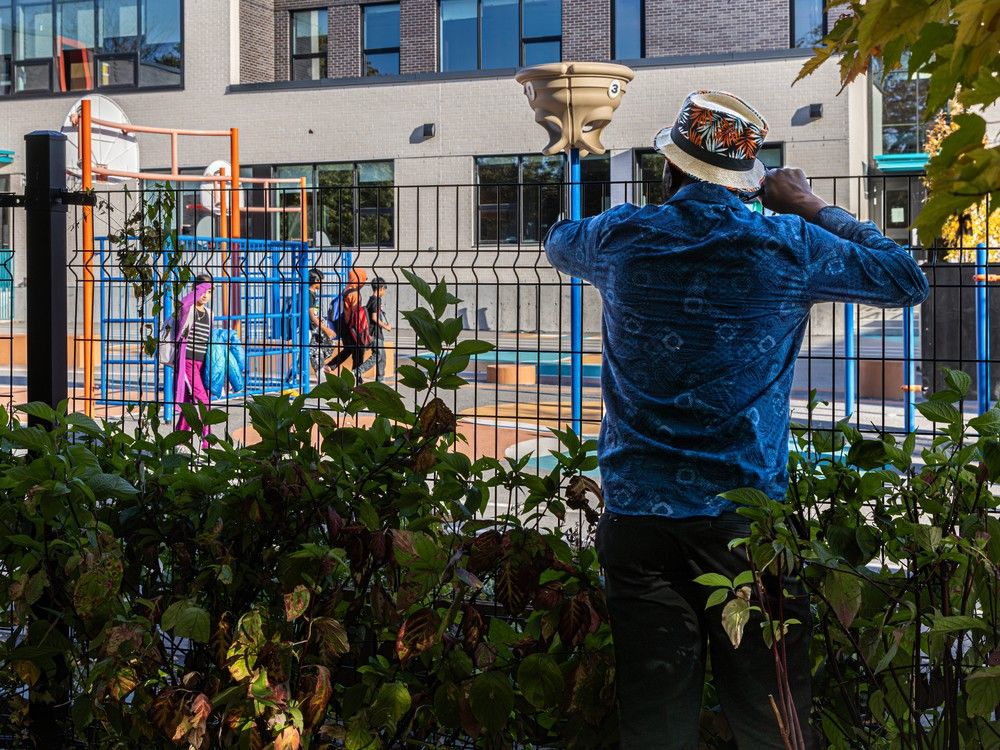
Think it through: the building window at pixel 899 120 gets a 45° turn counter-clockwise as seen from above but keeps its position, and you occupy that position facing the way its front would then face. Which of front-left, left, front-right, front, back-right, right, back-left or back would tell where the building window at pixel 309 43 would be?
right

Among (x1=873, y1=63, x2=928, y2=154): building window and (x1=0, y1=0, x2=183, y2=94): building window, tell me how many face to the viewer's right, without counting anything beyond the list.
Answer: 0

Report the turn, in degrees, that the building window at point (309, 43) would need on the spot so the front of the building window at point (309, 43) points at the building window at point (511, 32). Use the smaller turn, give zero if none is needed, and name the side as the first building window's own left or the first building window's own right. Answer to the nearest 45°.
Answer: approximately 45° to the first building window's own left

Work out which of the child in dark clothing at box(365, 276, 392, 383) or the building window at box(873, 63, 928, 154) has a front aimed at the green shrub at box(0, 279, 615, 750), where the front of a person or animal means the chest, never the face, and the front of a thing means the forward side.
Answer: the building window

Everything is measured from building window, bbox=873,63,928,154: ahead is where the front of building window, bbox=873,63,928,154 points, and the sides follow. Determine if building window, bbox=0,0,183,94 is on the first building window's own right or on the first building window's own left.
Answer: on the first building window's own right

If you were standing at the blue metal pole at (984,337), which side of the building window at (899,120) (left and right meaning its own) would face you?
front

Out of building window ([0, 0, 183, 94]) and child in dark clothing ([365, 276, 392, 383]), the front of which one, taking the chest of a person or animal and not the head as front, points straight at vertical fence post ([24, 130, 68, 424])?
the building window

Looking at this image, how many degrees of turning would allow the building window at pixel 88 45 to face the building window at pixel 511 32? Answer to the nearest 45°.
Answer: approximately 45° to its left

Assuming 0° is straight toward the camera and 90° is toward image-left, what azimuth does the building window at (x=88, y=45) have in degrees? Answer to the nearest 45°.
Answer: approximately 0°
